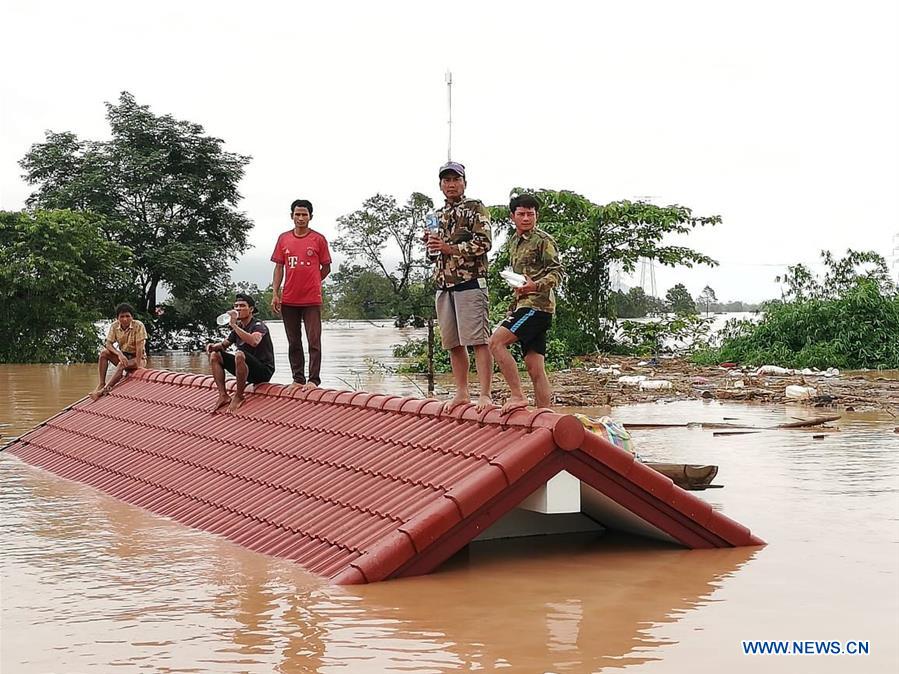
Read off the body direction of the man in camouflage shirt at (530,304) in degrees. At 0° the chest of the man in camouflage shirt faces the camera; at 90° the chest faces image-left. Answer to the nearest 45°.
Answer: approximately 45°

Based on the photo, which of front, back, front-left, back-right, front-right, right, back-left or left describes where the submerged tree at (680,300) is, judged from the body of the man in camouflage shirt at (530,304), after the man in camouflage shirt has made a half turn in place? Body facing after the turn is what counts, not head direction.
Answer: front-left

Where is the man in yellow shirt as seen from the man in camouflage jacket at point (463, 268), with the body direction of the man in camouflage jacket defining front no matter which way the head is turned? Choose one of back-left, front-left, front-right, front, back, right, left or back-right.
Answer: right

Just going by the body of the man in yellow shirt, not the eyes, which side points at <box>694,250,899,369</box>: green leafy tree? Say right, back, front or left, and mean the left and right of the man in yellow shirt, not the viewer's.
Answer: back

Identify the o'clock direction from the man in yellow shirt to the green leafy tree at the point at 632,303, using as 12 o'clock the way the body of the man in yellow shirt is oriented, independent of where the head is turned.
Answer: The green leafy tree is roughly at 6 o'clock from the man in yellow shirt.

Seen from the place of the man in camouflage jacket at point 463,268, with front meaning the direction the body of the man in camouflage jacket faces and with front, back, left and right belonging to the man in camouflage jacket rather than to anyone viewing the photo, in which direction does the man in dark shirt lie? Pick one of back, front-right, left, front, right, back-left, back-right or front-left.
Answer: right

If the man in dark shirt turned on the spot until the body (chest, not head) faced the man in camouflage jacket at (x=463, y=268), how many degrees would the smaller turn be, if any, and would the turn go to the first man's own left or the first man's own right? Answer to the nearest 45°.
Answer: approximately 90° to the first man's own left

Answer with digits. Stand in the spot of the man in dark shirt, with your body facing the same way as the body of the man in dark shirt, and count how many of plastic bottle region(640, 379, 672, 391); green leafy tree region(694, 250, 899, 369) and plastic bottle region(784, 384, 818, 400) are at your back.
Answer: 3

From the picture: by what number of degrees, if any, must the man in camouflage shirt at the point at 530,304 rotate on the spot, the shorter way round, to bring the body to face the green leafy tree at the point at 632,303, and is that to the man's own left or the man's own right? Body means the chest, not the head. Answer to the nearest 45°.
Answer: approximately 135° to the man's own right

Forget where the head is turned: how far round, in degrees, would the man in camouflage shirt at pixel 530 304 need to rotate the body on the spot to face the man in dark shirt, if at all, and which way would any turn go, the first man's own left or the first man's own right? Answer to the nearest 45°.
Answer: approximately 90° to the first man's own right
